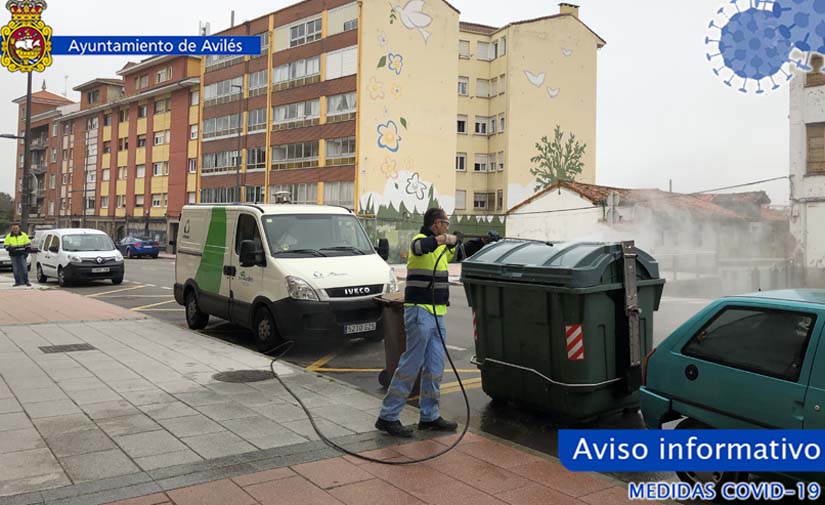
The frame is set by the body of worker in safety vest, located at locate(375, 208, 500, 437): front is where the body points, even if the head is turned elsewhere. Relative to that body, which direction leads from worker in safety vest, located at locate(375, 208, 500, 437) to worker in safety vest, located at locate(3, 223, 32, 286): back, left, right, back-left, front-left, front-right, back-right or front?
back-left

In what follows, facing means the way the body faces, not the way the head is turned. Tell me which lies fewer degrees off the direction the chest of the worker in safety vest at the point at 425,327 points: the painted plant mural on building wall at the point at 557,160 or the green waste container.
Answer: the green waste container

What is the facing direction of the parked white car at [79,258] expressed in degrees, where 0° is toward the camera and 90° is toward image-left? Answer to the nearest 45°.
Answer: approximately 315°

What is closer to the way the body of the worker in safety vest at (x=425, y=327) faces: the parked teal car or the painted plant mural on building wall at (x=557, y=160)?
the parked teal car

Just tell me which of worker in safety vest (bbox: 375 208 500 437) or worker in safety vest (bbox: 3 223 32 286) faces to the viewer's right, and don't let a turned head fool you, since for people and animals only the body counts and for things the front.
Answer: worker in safety vest (bbox: 375 208 500 437)

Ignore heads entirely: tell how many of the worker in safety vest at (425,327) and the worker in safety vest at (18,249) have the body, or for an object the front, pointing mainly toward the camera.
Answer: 1

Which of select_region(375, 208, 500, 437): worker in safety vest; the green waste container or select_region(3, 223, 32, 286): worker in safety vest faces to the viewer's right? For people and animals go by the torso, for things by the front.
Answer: select_region(375, 208, 500, 437): worker in safety vest

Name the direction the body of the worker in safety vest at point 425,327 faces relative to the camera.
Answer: to the viewer's right

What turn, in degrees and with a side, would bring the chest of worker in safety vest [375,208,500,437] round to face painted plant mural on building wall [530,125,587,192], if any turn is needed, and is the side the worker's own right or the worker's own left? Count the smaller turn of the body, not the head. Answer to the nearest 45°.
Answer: approximately 90° to the worker's own left

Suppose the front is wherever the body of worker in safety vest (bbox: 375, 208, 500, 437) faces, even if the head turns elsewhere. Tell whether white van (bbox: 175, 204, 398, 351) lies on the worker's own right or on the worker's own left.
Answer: on the worker's own left
